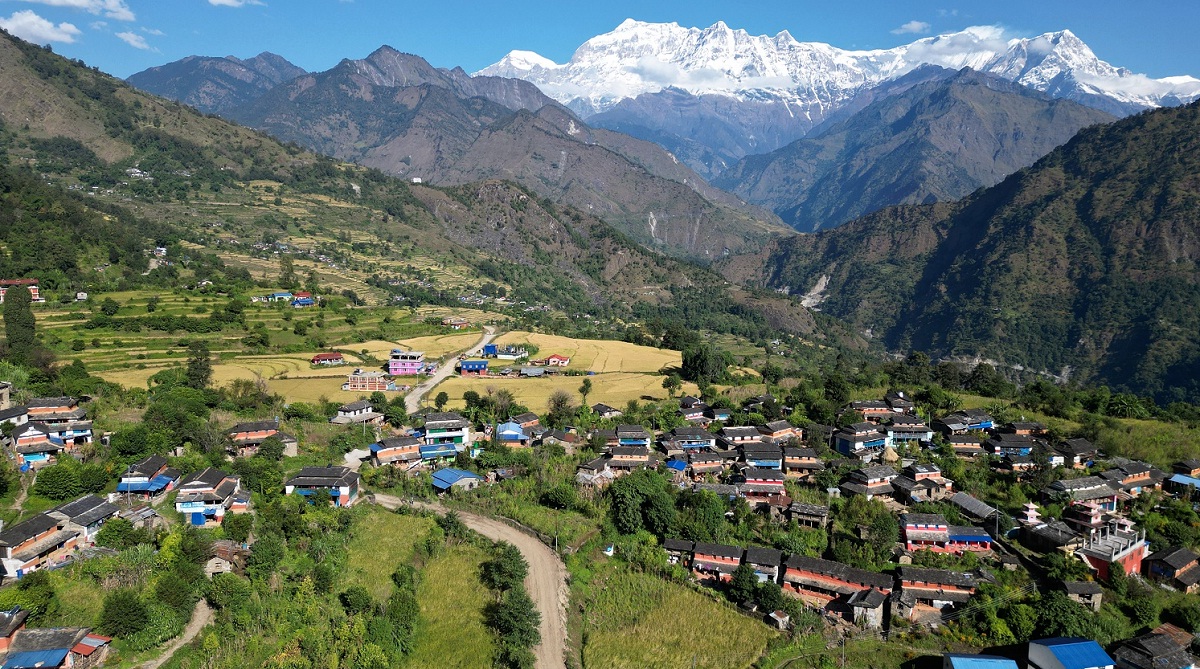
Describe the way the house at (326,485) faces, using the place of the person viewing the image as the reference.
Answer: facing the viewer

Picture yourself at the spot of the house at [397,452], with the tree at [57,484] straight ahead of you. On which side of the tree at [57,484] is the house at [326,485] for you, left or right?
left

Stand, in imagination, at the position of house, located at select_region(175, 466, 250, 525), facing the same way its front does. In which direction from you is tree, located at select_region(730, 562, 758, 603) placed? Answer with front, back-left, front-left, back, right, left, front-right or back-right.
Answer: front-left

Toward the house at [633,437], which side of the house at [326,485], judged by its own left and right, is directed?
left

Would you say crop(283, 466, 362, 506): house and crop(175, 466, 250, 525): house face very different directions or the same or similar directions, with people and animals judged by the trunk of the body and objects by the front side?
same or similar directions

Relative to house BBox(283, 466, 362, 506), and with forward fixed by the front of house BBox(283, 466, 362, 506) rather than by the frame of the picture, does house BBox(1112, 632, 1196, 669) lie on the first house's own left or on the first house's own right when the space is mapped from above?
on the first house's own left

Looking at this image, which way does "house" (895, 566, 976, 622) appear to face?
toward the camera

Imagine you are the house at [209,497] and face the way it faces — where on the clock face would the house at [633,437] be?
the house at [633,437] is roughly at 9 o'clock from the house at [209,497].

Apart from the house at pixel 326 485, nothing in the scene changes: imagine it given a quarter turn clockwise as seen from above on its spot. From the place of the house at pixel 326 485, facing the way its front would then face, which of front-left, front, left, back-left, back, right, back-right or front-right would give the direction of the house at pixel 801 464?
back

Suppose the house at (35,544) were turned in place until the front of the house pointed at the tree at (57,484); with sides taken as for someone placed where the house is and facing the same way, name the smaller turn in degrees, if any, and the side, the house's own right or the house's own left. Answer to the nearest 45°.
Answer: approximately 135° to the house's own left

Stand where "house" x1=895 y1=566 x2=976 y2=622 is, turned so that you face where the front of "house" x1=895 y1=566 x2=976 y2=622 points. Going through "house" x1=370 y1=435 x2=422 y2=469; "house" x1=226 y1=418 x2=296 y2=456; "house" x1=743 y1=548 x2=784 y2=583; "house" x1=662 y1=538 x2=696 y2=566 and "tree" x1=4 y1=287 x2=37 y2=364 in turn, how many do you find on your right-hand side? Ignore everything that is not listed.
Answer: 5

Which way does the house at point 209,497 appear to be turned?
toward the camera

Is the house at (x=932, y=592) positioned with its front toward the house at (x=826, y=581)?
no

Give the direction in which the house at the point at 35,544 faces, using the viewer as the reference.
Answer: facing the viewer and to the right of the viewer

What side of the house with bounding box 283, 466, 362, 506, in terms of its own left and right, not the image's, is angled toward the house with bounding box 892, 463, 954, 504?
left

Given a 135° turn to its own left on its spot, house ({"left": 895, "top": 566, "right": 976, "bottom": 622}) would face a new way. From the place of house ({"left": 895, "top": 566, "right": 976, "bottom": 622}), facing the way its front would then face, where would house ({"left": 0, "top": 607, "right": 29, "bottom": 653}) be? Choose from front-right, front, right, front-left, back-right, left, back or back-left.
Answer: back

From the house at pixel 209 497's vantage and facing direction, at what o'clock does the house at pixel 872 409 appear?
the house at pixel 872 409 is roughly at 9 o'clock from the house at pixel 209 497.

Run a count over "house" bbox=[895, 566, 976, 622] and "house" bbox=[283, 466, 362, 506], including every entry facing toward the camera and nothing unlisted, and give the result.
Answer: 2

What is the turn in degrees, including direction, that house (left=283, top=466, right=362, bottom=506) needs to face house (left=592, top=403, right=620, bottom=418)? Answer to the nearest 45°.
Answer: approximately 135° to its left

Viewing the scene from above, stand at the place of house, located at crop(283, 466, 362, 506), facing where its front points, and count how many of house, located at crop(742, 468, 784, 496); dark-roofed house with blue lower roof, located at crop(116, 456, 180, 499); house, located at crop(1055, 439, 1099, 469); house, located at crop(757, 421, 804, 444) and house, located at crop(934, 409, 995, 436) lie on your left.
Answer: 4
